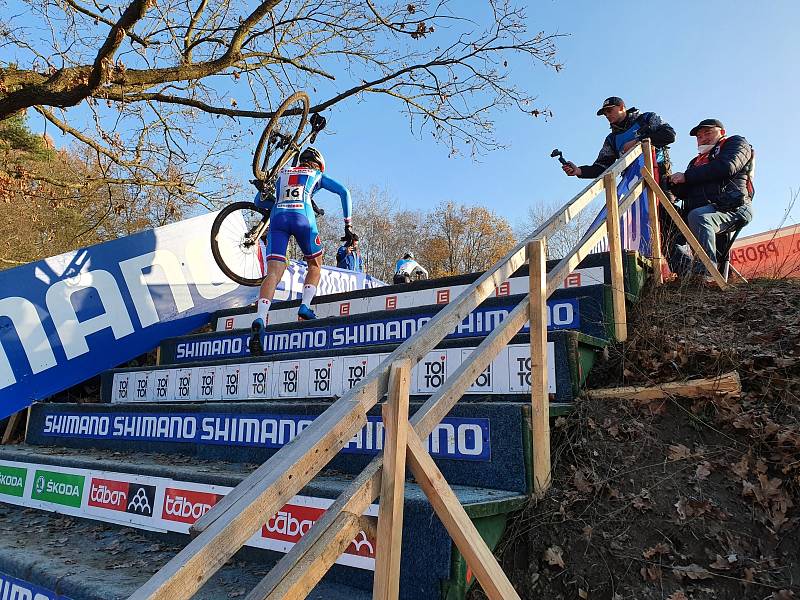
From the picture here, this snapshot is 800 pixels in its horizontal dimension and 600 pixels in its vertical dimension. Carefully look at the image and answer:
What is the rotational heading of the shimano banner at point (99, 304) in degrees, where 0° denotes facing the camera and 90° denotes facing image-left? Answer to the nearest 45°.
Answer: approximately 315°

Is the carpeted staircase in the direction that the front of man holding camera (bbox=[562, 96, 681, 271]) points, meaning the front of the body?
yes

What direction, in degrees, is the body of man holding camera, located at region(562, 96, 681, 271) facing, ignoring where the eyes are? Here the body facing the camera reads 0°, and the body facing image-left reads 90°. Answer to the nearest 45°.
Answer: approximately 45°

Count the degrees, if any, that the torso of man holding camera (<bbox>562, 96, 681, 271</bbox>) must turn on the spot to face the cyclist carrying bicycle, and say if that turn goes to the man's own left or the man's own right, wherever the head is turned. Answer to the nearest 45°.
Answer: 0° — they already face them

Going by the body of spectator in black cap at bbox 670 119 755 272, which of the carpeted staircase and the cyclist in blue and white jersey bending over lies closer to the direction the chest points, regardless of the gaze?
the carpeted staircase

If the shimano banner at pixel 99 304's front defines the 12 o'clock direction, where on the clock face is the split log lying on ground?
The split log lying on ground is roughly at 12 o'clock from the shimano banner.

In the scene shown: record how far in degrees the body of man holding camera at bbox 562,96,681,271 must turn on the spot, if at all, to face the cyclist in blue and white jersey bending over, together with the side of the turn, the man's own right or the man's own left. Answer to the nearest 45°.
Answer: approximately 90° to the man's own right

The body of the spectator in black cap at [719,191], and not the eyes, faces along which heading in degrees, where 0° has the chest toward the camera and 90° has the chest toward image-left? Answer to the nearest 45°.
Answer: approximately 45°
